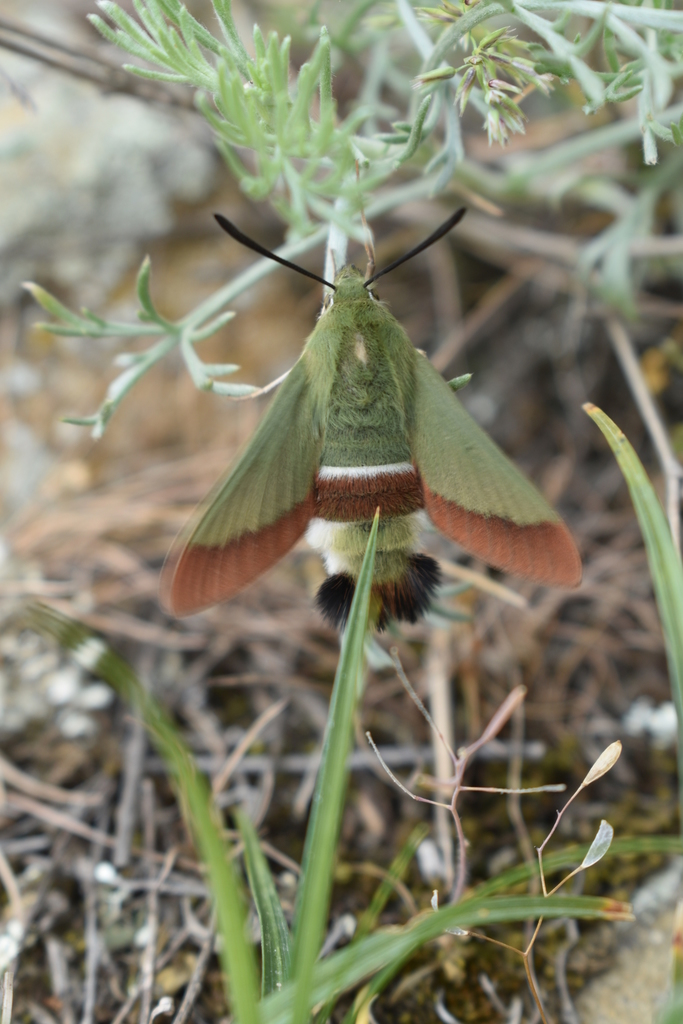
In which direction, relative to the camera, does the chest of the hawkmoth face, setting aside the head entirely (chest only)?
away from the camera
